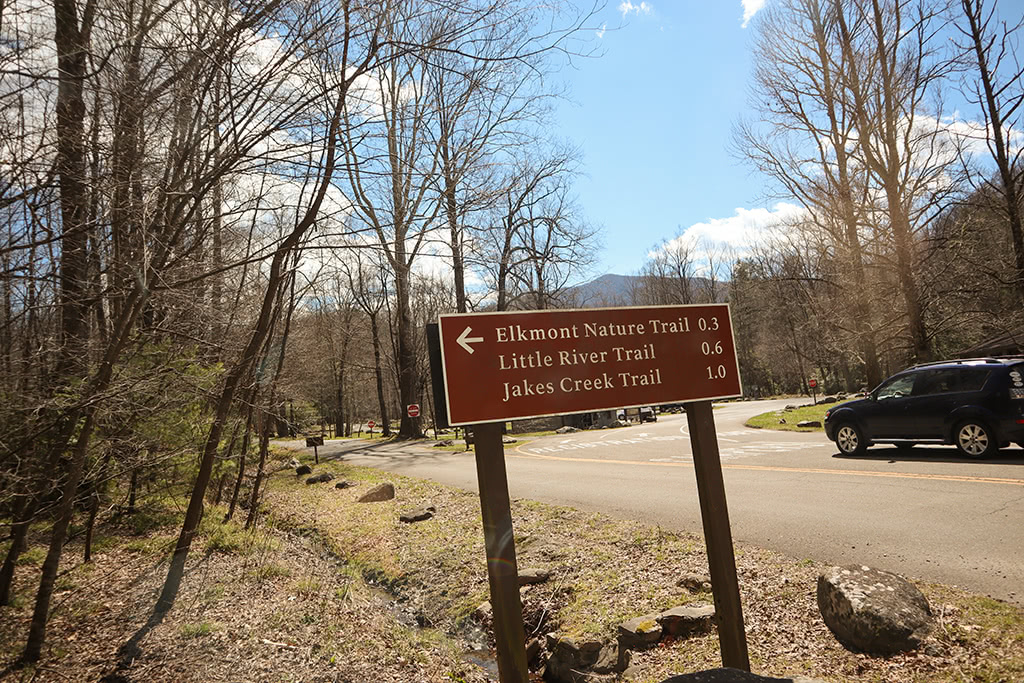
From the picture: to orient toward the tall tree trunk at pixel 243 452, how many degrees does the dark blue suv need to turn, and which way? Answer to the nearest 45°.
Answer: approximately 90° to its left

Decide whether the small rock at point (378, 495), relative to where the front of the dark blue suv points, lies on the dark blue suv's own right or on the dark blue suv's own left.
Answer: on the dark blue suv's own left

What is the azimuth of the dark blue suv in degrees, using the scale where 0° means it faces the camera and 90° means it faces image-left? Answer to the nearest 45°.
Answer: approximately 135°

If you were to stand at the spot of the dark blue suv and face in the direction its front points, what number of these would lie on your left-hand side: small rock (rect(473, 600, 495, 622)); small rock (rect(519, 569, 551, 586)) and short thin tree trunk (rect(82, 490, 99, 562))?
3

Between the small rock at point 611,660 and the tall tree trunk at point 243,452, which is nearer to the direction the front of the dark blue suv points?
the tall tree trunk

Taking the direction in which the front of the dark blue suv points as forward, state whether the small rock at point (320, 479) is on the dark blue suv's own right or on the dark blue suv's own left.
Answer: on the dark blue suv's own left

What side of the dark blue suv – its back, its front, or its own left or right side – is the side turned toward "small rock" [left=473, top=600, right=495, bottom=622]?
left

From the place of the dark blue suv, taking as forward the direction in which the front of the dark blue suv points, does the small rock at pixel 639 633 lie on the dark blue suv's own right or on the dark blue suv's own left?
on the dark blue suv's own left
